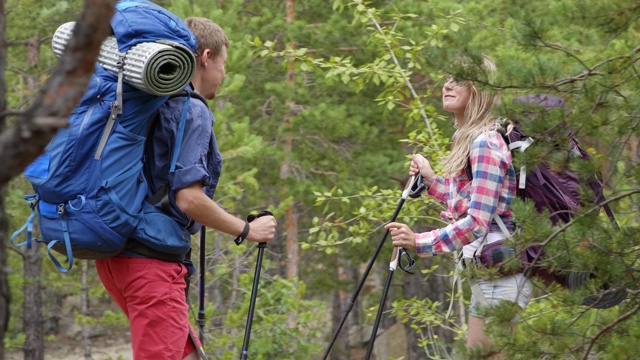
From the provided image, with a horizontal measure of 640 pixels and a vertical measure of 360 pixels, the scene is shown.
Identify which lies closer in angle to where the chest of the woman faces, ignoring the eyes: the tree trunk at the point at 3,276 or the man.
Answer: the man

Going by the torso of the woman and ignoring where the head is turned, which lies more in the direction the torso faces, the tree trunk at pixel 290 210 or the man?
the man

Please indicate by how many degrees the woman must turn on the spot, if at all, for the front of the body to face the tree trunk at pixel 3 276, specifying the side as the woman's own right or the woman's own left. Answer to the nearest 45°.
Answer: approximately 45° to the woman's own left

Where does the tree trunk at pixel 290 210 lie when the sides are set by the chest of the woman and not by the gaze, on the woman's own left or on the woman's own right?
on the woman's own right

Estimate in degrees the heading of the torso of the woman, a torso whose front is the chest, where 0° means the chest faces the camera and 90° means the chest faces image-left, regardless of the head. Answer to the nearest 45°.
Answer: approximately 90°
